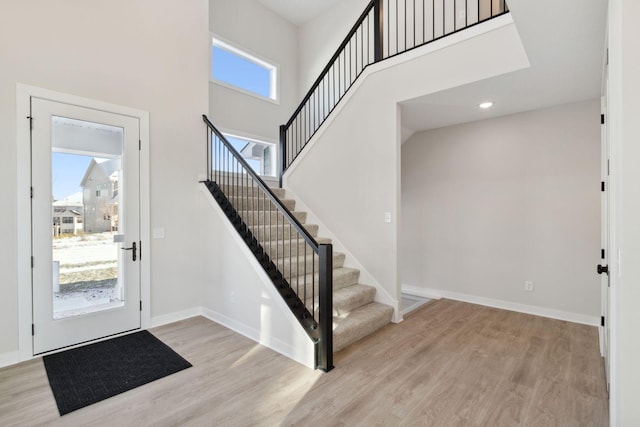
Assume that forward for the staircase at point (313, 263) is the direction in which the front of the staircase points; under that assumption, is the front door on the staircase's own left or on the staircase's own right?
on the staircase's own right

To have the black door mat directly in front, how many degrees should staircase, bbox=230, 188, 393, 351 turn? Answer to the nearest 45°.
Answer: approximately 135° to its right

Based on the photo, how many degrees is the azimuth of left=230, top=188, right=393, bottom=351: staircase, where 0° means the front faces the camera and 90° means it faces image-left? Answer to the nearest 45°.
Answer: approximately 315°

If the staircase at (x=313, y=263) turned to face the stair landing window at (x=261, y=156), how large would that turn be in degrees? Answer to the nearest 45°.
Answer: approximately 180°

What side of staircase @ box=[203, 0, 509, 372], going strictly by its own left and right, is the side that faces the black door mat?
right

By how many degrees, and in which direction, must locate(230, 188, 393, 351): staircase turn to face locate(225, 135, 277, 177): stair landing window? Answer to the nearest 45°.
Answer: approximately 180°
